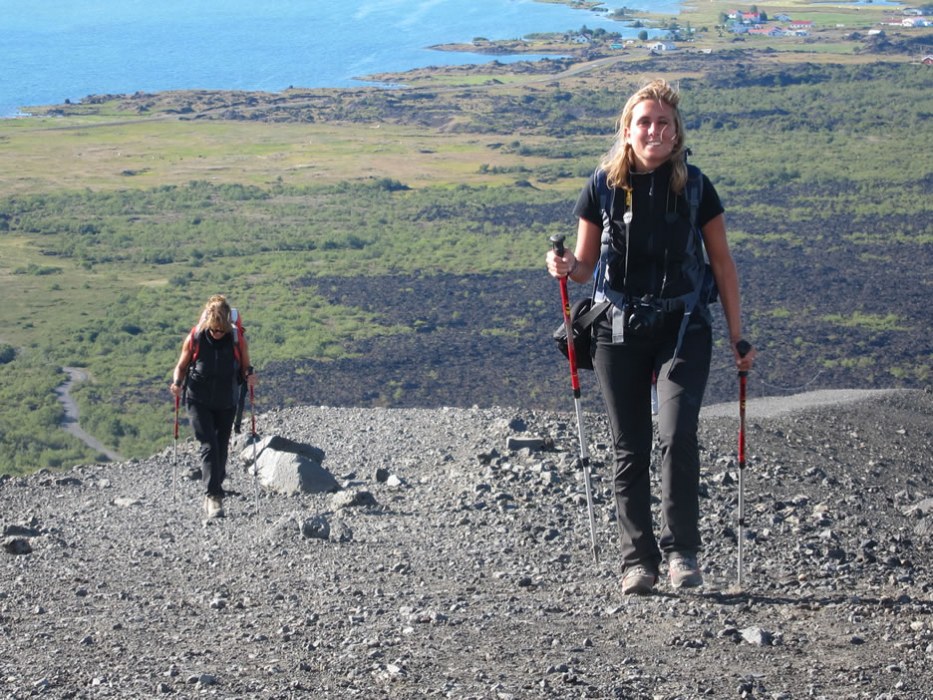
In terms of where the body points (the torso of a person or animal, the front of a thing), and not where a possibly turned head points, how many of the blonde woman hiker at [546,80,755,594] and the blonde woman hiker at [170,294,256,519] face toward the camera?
2

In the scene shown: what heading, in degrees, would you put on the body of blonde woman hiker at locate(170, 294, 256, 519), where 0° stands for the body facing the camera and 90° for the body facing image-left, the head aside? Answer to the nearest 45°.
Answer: approximately 0°

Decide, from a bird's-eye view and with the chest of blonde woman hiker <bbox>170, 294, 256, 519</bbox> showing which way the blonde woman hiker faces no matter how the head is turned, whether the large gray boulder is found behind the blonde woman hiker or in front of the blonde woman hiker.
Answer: behind

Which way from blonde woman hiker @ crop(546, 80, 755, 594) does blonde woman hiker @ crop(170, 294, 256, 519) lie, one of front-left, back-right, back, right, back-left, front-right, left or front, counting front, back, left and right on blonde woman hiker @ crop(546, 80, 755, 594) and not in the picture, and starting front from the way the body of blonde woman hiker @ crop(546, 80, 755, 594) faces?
back-right

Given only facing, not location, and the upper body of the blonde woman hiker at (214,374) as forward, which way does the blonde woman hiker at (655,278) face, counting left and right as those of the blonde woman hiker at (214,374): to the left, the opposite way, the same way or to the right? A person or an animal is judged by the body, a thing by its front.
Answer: the same way

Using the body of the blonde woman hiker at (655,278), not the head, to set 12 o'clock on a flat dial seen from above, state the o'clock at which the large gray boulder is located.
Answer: The large gray boulder is roughly at 5 o'clock from the blonde woman hiker.

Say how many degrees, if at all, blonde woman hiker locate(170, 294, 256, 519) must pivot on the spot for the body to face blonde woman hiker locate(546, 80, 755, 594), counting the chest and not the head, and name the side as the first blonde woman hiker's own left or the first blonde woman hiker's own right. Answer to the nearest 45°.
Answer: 0° — they already face them

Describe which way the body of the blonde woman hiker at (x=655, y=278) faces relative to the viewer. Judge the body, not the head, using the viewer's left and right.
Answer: facing the viewer
